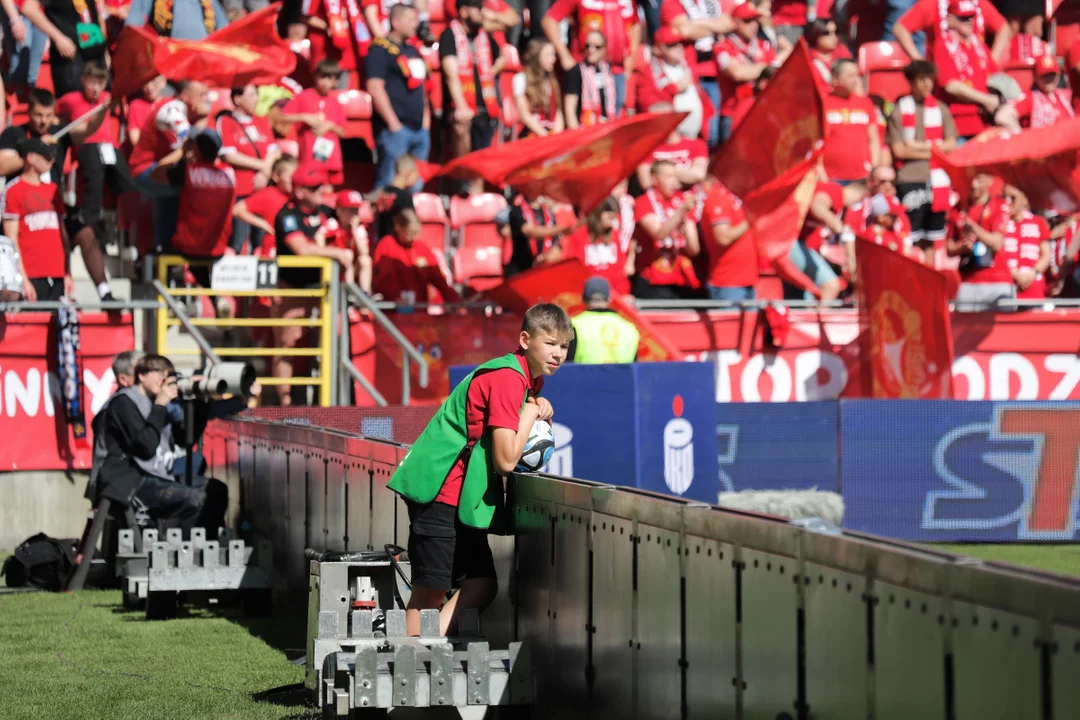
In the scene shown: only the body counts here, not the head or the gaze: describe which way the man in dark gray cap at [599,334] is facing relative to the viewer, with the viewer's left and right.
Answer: facing away from the viewer

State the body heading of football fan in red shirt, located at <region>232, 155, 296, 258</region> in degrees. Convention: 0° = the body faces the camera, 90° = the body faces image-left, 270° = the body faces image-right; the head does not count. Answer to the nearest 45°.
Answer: approximately 315°

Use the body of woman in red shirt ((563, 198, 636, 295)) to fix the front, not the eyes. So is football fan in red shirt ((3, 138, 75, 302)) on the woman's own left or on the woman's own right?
on the woman's own right

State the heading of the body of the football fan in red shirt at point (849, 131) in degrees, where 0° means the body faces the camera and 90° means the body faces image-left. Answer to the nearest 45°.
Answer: approximately 0°

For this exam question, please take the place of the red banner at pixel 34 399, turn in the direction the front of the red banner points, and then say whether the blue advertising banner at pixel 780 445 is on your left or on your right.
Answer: on your left

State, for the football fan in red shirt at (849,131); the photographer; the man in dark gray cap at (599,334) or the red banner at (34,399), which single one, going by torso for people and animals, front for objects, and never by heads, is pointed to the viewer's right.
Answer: the photographer

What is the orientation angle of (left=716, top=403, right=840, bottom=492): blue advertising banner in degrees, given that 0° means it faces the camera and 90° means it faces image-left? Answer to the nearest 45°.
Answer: approximately 0°

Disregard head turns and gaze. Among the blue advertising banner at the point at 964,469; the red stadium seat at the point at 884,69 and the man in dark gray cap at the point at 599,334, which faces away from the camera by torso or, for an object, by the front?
the man in dark gray cap

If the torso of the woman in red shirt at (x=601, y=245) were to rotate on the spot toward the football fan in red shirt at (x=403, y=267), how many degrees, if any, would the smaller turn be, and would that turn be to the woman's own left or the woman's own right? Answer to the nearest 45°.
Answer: approximately 90° to the woman's own right

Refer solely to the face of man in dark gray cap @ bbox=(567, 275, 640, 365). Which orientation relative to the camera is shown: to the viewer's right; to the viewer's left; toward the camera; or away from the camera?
away from the camera

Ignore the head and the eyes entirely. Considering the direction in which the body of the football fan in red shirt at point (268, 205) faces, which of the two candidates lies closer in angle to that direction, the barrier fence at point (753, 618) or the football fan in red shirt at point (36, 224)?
the barrier fence

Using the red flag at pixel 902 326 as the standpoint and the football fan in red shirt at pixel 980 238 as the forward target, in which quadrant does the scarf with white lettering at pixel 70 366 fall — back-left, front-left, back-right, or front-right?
back-left
